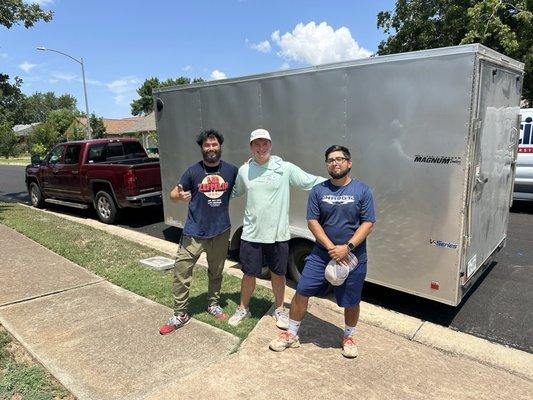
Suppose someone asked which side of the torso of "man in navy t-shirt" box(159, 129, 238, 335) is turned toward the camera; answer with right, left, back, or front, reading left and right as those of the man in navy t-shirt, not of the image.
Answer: front

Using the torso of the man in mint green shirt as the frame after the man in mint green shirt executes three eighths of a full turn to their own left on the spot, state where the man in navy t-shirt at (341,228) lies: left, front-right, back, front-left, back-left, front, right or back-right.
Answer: right

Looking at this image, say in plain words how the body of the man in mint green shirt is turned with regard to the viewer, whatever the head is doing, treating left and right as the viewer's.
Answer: facing the viewer

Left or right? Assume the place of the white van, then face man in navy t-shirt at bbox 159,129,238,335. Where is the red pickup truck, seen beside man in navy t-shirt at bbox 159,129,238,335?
right

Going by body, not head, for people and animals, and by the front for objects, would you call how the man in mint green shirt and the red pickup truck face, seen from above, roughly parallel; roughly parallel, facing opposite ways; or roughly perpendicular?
roughly perpendicular

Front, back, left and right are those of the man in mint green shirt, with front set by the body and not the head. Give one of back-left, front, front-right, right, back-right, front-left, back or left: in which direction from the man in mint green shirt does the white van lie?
back-left

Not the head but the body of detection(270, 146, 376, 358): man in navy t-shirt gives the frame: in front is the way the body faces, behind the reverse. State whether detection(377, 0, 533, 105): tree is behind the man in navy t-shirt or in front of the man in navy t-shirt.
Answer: behind

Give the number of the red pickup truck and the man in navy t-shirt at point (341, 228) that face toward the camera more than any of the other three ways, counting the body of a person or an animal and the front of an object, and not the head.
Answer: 1

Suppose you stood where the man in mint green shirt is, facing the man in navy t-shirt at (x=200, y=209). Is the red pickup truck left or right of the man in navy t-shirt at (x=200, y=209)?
right

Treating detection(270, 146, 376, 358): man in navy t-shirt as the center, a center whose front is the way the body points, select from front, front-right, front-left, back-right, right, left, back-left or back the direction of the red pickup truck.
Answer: back-right

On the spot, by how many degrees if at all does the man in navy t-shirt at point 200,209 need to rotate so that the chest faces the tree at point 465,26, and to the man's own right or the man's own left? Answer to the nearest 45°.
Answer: approximately 135° to the man's own left

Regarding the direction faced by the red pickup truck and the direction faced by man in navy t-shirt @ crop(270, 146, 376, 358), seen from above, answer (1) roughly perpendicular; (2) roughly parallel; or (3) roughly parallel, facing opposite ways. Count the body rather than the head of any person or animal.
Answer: roughly perpendicular

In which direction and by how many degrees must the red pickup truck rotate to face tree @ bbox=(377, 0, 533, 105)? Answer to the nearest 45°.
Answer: approximately 135° to its right

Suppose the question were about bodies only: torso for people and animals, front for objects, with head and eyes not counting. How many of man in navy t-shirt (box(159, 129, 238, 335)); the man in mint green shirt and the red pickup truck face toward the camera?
2
